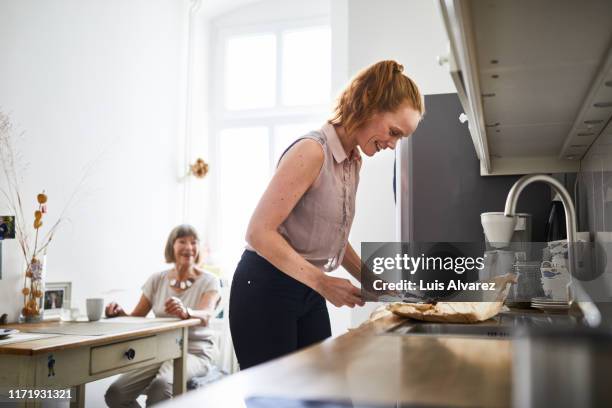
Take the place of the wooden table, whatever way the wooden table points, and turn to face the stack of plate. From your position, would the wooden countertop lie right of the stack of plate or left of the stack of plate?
right

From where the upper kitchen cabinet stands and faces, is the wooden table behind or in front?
in front

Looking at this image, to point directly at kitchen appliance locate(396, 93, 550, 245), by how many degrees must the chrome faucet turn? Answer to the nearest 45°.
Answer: approximately 90° to its right

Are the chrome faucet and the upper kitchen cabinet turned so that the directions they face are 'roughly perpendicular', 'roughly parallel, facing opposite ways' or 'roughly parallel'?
roughly parallel

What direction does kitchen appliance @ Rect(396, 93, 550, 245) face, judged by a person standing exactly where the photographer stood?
facing to the left of the viewer

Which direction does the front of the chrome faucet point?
to the viewer's left

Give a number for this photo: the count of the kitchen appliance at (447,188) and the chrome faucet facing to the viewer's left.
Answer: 2

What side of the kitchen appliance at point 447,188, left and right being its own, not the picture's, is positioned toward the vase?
front

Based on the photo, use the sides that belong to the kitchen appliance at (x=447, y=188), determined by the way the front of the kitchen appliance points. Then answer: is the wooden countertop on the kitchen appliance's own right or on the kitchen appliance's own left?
on the kitchen appliance's own left

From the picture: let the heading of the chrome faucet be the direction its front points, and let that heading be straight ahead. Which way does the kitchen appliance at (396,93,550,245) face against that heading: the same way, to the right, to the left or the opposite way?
the same way

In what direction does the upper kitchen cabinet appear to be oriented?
to the viewer's left

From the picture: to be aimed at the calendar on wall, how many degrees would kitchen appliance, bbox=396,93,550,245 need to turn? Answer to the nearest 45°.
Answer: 0° — it already faces it

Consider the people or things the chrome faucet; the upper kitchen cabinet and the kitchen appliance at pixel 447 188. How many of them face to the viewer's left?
3

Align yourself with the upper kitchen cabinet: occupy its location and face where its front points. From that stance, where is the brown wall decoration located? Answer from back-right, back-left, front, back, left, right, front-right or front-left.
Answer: front-right

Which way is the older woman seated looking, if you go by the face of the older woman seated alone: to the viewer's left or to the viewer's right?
to the viewer's right

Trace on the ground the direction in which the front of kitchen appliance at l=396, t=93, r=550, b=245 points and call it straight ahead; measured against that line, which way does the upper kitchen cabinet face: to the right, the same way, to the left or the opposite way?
the same way
